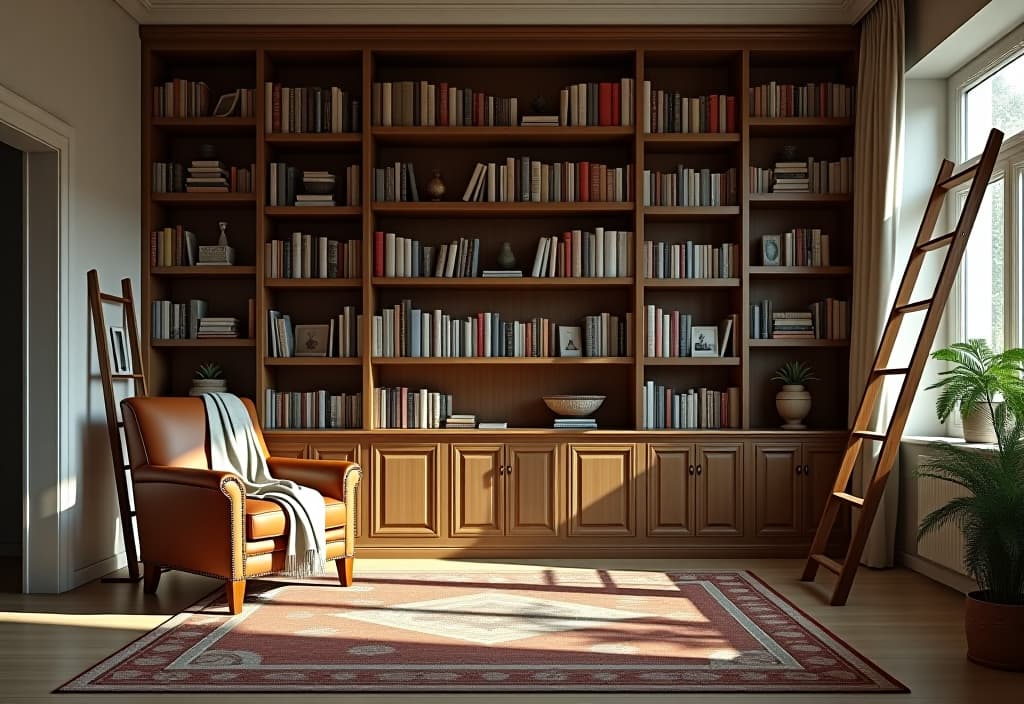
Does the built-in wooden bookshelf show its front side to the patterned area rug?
yes

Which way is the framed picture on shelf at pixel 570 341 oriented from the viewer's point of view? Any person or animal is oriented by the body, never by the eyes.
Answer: toward the camera

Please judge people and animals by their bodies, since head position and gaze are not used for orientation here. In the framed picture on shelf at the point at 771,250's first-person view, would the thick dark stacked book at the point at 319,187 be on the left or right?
on its right

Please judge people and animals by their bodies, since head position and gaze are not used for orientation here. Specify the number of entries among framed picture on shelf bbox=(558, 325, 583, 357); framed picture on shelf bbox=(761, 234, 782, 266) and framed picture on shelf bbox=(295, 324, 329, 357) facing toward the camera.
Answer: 3

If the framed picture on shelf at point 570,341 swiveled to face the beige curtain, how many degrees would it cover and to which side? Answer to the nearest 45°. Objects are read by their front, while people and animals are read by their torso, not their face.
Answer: approximately 90° to its left

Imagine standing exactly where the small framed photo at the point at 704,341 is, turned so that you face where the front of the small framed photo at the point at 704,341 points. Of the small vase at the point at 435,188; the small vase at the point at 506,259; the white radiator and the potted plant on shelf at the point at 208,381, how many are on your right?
3

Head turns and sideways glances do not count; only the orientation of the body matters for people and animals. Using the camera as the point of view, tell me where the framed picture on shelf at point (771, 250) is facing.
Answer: facing the viewer

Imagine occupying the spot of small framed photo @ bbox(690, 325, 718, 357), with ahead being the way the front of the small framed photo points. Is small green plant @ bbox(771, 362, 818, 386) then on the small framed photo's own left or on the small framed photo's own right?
on the small framed photo's own left

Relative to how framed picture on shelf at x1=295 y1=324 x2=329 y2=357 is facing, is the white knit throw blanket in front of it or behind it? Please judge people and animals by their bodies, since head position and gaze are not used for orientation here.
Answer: in front

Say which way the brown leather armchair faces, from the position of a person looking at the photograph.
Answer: facing the viewer and to the right of the viewer

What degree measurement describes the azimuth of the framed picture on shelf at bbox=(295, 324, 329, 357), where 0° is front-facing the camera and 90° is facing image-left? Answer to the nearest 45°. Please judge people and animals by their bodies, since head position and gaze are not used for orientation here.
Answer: approximately 0°

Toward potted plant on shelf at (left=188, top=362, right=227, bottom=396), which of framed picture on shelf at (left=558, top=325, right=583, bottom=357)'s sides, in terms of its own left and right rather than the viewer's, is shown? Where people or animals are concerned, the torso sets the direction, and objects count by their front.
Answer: right

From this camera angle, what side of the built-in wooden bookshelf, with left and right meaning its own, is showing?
front

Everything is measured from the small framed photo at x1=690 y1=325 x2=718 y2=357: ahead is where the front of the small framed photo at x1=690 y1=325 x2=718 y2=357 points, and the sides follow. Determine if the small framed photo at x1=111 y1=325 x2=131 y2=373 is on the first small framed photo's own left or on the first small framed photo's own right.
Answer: on the first small framed photo's own right
